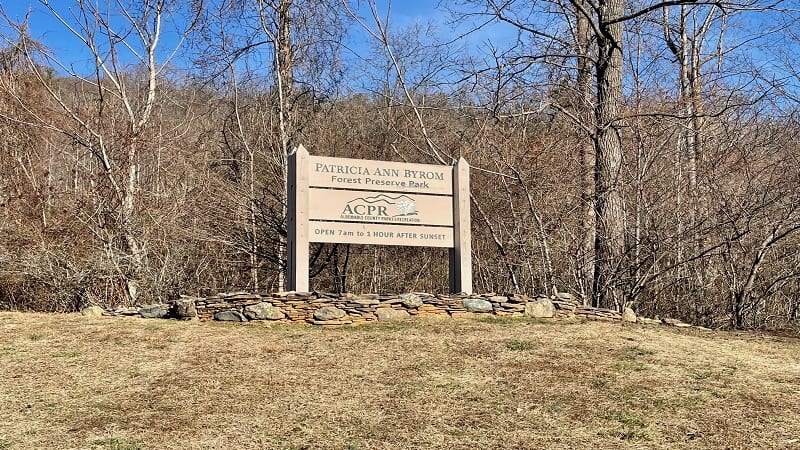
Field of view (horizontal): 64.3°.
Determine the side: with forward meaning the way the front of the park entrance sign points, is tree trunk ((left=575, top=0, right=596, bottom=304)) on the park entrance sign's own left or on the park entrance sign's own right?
on the park entrance sign's own left

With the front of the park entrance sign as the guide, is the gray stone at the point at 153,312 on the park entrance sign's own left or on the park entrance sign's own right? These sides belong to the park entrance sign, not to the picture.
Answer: on the park entrance sign's own right

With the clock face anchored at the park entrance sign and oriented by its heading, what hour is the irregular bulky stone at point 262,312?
The irregular bulky stone is roughly at 4 o'clock from the park entrance sign.

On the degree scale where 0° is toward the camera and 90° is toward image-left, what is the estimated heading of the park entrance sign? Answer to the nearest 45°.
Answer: approximately 315°

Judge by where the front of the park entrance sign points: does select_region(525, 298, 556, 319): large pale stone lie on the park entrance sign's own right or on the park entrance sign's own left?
on the park entrance sign's own left

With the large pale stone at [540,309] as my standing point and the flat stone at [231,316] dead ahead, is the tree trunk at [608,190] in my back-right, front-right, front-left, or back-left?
back-right
